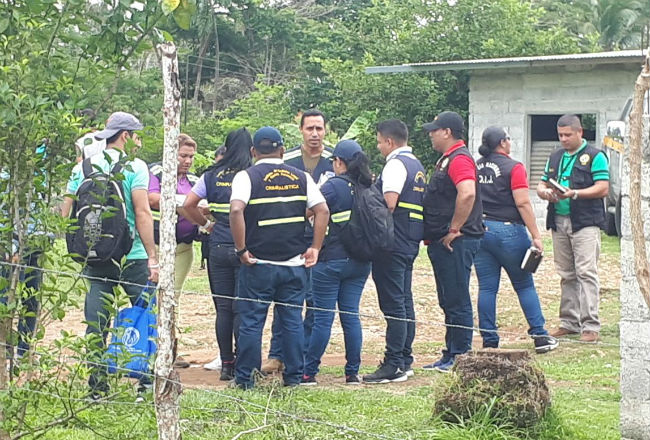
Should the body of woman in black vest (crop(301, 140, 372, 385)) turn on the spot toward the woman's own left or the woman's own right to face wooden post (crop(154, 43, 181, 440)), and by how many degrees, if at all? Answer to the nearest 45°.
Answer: approximately 135° to the woman's own left

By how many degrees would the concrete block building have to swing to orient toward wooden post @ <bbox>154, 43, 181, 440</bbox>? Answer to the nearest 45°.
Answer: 0° — it already faces it

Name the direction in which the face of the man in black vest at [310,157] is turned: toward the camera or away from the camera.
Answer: toward the camera

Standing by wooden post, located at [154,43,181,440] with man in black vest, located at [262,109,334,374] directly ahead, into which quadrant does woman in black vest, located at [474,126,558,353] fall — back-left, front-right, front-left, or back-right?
front-right

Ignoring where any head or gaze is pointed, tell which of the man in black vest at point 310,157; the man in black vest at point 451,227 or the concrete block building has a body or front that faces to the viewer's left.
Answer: the man in black vest at point 451,227

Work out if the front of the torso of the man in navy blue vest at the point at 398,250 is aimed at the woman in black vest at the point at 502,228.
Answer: no

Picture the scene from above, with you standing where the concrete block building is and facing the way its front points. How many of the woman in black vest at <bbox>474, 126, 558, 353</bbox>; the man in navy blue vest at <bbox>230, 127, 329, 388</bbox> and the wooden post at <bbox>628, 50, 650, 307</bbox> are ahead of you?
3

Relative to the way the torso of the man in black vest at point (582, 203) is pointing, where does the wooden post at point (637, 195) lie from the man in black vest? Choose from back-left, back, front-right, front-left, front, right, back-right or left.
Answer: front-left

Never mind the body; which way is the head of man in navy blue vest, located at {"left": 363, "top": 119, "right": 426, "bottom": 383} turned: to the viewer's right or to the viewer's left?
to the viewer's left

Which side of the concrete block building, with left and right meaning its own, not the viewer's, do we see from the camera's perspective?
front

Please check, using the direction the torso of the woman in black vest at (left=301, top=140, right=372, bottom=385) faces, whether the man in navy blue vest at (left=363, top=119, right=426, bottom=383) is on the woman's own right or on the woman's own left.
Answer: on the woman's own right

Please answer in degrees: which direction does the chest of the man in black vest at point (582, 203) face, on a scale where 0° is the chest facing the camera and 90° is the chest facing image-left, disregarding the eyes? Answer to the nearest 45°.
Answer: approximately 45°
